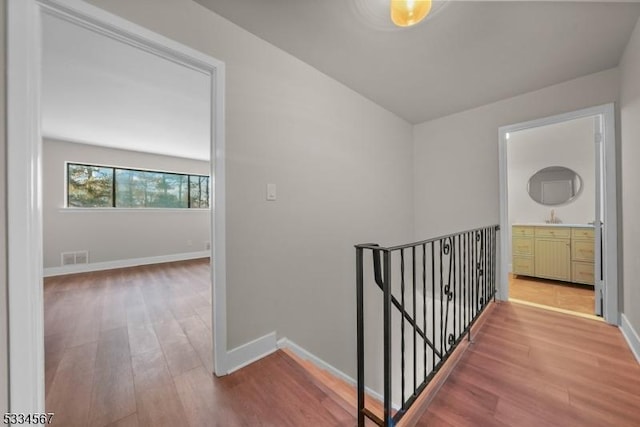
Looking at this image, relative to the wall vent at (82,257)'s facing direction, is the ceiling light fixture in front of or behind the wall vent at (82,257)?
in front

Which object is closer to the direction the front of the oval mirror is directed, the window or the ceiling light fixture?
the ceiling light fixture

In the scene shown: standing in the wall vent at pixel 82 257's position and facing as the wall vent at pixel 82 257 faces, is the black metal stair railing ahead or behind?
ahead

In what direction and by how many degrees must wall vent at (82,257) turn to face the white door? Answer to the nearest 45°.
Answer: approximately 45° to its left

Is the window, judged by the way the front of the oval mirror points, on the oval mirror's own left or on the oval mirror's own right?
on the oval mirror's own right

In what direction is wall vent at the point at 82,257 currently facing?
toward the camera

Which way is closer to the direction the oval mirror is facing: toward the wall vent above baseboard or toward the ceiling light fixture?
the ceiling light fixture

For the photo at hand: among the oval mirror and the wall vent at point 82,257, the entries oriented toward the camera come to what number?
2

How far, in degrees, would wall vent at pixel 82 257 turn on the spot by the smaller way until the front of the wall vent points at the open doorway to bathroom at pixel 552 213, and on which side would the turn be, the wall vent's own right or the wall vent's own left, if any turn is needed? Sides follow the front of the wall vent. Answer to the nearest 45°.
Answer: approximately 45° to the wall vent's own left

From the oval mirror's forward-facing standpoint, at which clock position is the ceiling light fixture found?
The ceiling light fixture is roughly at 12 o'clock from the oval mirror.

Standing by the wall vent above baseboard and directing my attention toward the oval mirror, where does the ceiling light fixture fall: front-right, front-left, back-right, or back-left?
front-right

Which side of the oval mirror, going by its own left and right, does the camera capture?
front

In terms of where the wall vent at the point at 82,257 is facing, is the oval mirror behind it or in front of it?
in front
